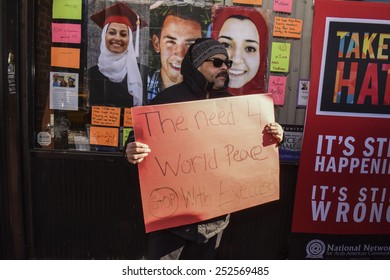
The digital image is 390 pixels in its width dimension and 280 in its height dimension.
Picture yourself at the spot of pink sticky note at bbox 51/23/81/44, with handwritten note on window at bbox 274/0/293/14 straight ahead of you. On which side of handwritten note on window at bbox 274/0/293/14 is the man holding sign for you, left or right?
right

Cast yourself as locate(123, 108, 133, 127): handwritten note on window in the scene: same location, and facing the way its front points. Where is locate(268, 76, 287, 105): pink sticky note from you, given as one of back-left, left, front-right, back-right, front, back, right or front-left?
left

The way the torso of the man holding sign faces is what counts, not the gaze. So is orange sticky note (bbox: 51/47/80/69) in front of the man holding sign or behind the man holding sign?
behind

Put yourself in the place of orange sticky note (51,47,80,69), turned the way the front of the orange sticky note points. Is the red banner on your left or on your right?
on your left

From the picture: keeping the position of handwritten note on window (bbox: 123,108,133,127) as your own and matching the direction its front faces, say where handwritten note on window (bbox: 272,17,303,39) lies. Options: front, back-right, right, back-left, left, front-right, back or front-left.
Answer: left

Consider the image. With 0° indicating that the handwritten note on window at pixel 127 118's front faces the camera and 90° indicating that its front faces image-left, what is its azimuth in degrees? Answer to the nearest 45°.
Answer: approximately 0°

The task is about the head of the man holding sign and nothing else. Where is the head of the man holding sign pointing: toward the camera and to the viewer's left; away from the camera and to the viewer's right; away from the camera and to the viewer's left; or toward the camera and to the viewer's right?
toward the camera and to the viewer's right

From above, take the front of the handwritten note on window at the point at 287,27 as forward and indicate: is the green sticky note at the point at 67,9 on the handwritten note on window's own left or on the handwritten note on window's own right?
on the handwritten note on window's own right
